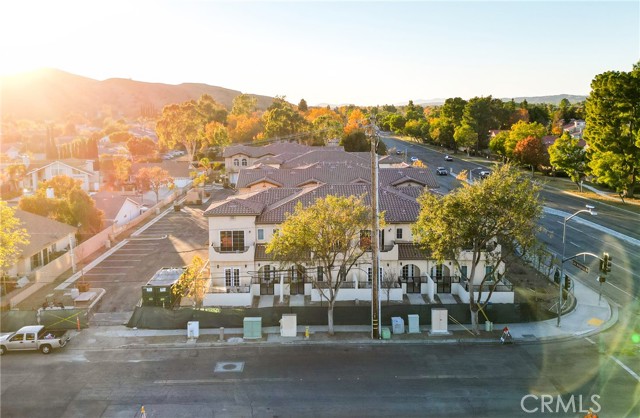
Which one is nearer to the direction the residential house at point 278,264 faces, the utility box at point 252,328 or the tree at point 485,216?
the utility box

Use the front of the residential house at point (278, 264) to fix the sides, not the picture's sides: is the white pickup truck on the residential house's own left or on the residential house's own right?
on the residential house's own right

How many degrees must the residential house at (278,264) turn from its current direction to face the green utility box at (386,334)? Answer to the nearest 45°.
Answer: approximately 45° to its left

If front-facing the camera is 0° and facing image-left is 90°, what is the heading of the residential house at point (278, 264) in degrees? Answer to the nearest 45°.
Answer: approximately 0°

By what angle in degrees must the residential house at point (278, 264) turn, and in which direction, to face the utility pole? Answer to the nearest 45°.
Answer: approximately 45° to its left

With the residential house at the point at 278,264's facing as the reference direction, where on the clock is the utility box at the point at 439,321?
The utility box is roughly at 10 o'clock from the residential house.

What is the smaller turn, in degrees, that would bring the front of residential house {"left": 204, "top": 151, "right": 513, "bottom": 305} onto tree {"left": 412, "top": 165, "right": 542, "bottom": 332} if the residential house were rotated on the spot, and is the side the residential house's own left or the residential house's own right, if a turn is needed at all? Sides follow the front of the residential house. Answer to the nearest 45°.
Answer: approximately 45° to the residential house's own left

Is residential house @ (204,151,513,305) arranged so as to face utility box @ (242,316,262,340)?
yes

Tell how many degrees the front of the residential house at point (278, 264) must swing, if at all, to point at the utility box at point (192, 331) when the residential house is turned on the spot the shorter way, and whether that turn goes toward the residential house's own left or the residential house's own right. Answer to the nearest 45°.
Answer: approximately 45° to the residential house's own right
